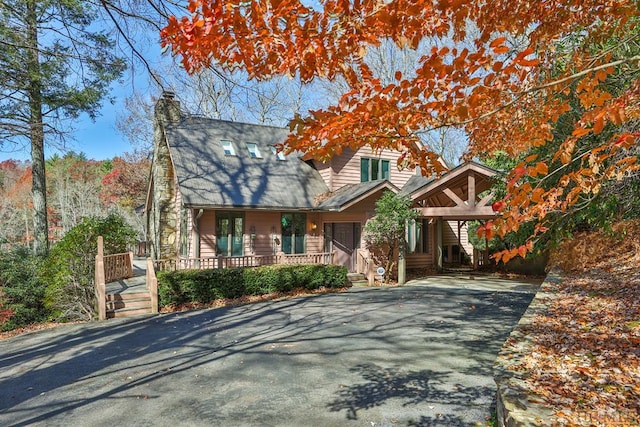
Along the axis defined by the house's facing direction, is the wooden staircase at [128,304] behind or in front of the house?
in front

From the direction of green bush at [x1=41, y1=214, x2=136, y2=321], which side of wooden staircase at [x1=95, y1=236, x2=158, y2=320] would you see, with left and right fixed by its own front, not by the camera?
right

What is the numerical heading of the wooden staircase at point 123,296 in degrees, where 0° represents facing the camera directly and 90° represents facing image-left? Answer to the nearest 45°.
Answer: approximately 0°

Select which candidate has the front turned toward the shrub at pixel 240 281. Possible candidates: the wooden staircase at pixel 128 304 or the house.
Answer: the house

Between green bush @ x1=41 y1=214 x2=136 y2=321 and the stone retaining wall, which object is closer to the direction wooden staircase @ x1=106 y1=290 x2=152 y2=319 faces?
the stone retaining wall

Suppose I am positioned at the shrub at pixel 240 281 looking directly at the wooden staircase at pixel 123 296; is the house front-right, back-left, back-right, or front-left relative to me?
back-right

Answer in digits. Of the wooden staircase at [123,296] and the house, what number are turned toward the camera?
2

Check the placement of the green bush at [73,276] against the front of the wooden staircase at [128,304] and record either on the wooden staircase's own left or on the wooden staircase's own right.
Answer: on the wooden staircase's own right

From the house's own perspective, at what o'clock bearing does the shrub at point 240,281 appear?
The shrub is roughly at 12 o'clock from the house.
